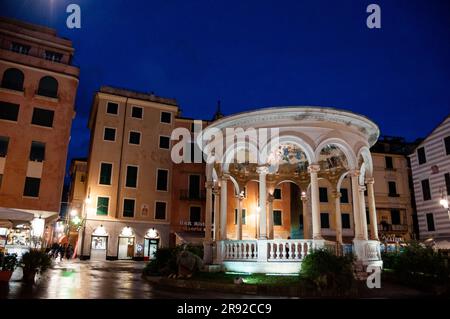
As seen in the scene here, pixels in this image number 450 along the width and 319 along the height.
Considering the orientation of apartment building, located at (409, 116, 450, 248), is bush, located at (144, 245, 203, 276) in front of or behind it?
in front

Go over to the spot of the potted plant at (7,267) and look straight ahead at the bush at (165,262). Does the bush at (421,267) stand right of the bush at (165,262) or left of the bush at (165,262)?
right

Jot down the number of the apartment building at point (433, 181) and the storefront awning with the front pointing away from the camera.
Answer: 0

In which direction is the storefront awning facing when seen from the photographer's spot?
facing the viewer and to the right of the viewer

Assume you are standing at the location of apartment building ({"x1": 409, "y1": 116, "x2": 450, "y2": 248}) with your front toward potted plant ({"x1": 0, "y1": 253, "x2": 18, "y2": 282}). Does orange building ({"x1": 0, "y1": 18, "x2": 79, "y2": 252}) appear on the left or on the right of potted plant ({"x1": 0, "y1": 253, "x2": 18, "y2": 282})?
right

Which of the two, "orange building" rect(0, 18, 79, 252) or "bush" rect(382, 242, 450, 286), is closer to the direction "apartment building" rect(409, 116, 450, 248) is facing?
the orange building

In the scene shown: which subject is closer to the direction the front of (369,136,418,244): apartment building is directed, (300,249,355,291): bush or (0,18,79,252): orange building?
the bush

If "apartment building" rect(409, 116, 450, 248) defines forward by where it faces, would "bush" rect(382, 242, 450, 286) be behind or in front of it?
in front

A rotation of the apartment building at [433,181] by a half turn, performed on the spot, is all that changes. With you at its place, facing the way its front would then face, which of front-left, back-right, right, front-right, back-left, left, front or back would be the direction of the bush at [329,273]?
back-right

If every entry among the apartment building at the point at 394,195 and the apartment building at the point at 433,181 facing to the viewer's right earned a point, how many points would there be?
0

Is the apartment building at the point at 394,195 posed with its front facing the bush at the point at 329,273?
yes

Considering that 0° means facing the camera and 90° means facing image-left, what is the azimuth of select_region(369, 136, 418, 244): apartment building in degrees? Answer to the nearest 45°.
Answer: approximately 0°

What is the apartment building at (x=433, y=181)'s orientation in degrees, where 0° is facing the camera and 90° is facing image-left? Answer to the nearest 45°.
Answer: approximately 45°

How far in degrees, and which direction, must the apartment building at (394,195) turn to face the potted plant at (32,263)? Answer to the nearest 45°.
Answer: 0° — it already faces it

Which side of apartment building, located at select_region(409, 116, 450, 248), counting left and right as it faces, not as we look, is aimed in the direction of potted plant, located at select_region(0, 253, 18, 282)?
front
